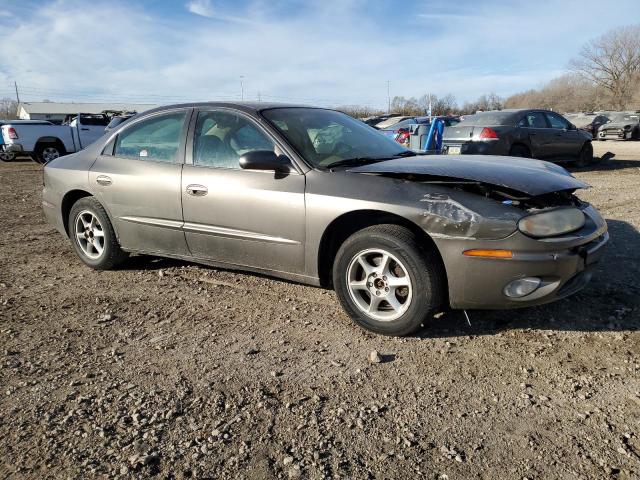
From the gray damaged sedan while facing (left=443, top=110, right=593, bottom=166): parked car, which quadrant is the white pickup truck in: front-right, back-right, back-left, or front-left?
front-left

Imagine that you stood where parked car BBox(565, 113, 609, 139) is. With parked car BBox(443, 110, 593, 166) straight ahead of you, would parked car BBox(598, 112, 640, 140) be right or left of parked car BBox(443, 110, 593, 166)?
left

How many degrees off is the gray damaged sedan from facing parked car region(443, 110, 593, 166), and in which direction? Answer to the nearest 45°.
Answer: approximately 90° to its left

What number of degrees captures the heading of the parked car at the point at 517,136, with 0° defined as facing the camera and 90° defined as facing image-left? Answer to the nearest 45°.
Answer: approximately 225°

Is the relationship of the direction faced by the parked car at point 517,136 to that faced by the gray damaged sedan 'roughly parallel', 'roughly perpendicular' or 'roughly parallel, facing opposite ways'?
roughly perpendicular

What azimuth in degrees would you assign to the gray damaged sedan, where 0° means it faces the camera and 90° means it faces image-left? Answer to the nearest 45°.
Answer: approximately 315°

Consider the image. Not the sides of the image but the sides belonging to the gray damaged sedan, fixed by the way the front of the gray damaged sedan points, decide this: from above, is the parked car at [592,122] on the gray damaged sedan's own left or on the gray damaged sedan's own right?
on the gray damaged sedan's own left

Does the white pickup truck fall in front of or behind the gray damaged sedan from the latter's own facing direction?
behind

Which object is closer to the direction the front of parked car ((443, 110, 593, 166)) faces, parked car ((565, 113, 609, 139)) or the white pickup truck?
the parked car

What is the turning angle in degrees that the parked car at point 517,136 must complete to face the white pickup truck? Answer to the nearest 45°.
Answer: approximately 135° to its left

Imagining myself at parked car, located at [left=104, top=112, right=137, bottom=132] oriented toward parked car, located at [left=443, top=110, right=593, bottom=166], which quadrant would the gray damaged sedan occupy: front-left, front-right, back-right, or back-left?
front-right

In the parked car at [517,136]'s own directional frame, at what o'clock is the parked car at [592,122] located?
the parked car at [592,122] is roughly at 11 o'clock from the parked car at [517,136].

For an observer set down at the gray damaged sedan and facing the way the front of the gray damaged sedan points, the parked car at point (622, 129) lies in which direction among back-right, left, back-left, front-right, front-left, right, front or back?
left
